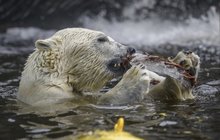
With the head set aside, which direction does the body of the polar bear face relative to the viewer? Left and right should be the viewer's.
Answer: facing to the right of the viewer

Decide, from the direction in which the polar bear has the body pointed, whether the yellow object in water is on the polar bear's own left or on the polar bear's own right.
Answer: on the polar bear's own right
